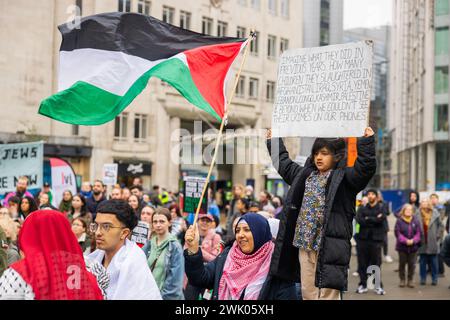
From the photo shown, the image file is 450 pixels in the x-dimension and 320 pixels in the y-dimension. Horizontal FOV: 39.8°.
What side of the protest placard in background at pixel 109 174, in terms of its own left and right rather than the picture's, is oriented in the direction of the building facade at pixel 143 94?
back

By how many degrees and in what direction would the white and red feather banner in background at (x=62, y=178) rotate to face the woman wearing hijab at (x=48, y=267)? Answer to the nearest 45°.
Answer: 0° — it already faces them

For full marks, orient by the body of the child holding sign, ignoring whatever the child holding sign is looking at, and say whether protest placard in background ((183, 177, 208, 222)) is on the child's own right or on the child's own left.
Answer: on the child's own right

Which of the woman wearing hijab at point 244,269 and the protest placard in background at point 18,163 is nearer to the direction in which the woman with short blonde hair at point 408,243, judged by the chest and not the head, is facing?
the woman wearing hijab

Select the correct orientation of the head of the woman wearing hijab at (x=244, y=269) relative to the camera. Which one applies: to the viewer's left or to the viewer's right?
to the viewer's left

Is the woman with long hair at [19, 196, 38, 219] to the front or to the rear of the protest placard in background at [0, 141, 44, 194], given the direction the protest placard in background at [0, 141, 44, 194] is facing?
to the front

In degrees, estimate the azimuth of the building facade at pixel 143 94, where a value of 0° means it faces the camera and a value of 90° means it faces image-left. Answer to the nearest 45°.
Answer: approximately 315°

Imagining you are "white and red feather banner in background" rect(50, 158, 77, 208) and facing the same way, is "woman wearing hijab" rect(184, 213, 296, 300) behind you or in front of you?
in front
